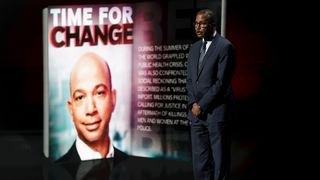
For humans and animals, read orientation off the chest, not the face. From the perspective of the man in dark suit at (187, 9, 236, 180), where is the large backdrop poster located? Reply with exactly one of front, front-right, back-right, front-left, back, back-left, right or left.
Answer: right

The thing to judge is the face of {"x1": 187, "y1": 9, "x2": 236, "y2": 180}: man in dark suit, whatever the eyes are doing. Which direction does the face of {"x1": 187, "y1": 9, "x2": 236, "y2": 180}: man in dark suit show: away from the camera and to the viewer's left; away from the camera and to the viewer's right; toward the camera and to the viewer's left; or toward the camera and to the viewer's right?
toward the camera and to the viewer's left

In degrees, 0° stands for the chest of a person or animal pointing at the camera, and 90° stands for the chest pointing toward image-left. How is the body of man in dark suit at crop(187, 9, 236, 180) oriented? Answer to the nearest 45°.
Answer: approximately 45°
